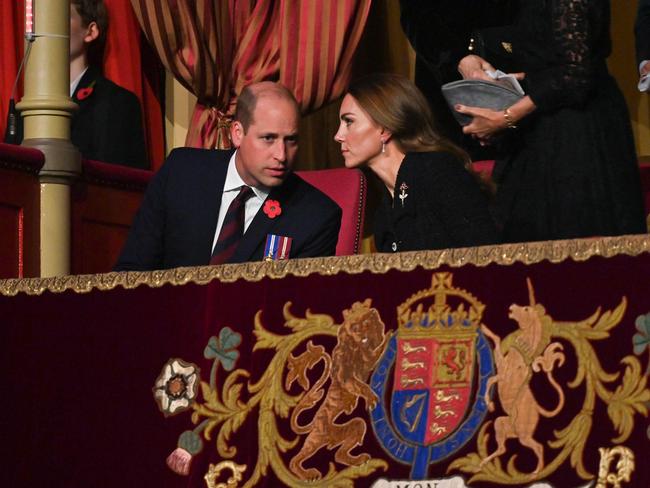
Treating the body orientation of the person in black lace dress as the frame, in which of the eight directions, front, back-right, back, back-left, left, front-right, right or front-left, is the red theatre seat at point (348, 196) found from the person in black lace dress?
front-right

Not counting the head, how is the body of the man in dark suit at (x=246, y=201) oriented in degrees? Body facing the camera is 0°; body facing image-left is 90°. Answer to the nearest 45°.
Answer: approximately 0°

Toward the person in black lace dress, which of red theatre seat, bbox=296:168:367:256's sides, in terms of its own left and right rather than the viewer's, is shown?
left

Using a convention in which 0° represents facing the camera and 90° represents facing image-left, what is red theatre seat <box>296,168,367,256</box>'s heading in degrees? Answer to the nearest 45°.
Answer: approximately 45°

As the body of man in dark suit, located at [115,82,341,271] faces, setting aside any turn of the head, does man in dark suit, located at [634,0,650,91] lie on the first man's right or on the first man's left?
on the first man's left

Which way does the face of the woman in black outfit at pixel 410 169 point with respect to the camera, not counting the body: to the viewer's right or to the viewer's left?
to the viewer's left

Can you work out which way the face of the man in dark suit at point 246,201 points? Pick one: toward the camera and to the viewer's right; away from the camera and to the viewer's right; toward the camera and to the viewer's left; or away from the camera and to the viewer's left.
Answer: toward the camera and to the viewer's right
